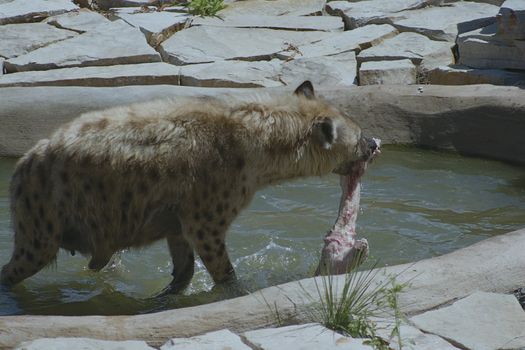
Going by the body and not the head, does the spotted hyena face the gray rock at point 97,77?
no

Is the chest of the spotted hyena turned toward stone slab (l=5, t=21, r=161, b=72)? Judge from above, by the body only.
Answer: no

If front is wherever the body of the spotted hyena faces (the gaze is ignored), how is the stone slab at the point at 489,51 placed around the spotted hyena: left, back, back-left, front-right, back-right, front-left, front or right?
front-left

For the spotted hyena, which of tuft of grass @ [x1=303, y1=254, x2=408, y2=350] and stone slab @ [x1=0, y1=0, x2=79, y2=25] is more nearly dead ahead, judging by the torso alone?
the tuft of grass

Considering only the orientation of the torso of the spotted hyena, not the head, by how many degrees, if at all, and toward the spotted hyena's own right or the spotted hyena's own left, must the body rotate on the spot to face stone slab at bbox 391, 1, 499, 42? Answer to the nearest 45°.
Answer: approximately 45° to the spotted hyena's own left

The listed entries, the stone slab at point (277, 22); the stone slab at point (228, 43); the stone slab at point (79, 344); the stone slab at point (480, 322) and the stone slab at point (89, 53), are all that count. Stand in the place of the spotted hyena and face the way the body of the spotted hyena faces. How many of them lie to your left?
3

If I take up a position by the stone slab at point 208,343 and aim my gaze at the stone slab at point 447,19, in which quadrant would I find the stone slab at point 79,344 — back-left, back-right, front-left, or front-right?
back-left

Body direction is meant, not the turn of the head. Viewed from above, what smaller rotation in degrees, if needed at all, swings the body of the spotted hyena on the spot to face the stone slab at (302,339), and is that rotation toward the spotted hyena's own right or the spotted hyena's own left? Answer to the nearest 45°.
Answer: approximately 45° to the spotted hyena's own right

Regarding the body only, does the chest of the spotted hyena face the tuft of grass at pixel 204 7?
no

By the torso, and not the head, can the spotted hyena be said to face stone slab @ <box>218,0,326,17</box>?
no

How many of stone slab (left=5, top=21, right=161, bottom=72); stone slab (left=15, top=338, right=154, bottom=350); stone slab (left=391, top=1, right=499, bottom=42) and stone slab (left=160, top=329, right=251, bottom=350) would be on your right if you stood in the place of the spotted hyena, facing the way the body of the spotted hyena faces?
2

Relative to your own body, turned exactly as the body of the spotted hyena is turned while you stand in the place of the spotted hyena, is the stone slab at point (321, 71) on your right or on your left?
on your left

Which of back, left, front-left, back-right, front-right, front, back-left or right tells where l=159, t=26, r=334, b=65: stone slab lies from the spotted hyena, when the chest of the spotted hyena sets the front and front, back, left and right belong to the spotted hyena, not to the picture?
left

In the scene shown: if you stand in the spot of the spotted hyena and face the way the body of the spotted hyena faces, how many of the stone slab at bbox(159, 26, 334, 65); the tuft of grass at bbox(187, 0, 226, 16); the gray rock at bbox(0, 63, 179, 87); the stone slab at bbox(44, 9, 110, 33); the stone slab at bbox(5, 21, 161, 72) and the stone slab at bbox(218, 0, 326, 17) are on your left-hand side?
6

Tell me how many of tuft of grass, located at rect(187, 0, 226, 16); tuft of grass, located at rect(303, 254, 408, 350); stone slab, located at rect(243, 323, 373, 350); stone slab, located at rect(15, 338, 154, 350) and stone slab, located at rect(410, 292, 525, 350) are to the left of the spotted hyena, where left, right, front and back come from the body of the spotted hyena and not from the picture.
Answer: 1

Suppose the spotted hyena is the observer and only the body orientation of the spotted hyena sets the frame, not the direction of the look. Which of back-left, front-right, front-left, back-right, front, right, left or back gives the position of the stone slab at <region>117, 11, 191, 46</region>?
left

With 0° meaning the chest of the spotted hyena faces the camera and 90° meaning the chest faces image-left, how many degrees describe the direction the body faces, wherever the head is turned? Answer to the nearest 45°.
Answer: approximately 270°
